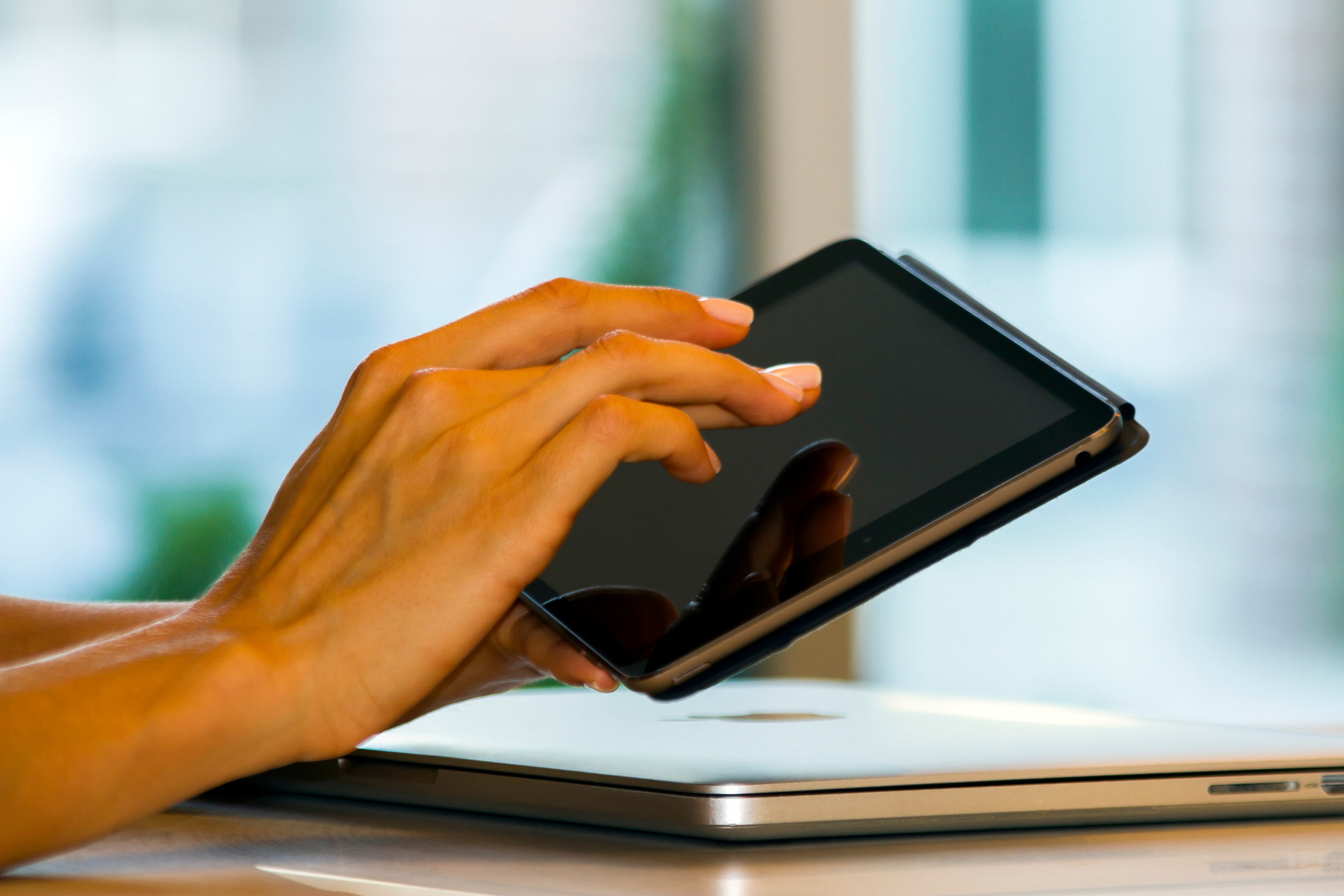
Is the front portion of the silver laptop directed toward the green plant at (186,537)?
no
